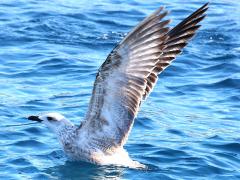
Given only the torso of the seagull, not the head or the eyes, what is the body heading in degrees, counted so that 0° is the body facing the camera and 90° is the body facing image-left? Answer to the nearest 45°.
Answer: approximately 90°
